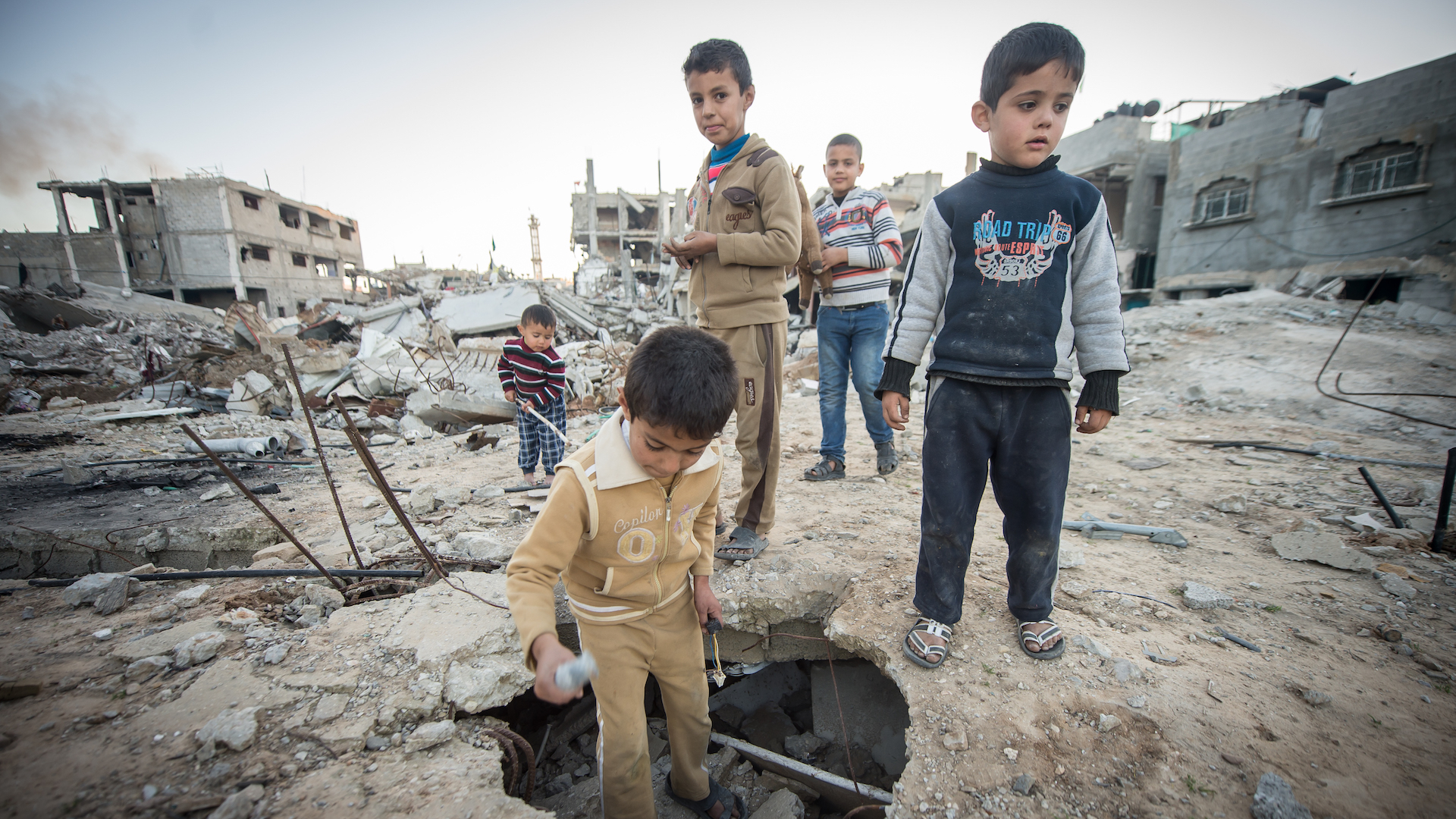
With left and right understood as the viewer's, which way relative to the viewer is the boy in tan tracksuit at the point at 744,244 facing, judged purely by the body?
facing the viewer and to the left of the viewer

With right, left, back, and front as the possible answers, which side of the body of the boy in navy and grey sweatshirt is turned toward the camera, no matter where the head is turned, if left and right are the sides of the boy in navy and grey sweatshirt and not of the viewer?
front

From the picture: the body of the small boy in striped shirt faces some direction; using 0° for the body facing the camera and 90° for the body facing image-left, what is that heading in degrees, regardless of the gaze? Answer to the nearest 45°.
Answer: approximately 0°

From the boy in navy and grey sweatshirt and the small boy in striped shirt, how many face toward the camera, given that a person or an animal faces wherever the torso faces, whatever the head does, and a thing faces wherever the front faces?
2

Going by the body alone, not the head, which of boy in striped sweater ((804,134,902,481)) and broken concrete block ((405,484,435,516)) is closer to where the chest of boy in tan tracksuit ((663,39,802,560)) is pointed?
the broken concrete block

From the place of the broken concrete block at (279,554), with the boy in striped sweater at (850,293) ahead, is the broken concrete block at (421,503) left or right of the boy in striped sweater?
left

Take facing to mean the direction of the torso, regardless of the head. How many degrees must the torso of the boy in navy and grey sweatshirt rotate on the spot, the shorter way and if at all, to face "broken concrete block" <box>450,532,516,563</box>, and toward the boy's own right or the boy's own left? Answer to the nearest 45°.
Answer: approximately 90° to the boy's own right

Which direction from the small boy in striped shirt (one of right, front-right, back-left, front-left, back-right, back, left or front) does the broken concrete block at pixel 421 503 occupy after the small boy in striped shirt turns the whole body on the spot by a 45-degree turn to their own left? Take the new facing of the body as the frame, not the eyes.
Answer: right

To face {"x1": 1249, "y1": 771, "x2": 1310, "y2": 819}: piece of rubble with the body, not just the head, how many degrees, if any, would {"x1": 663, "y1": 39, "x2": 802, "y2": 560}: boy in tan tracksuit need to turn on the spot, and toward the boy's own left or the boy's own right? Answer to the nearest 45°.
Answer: approximately 90° to the boy's own left

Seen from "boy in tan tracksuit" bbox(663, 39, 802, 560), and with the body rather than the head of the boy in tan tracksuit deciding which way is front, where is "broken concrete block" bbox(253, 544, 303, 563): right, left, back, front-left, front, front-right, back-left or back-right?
front-right

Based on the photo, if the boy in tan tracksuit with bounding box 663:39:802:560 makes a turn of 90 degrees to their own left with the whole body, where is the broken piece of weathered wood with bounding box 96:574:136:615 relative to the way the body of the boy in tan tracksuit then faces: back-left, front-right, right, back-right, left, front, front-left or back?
back-right

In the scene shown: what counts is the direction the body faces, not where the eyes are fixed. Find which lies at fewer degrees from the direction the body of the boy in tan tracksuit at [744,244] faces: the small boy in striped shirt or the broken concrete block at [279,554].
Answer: the broken concrete block
